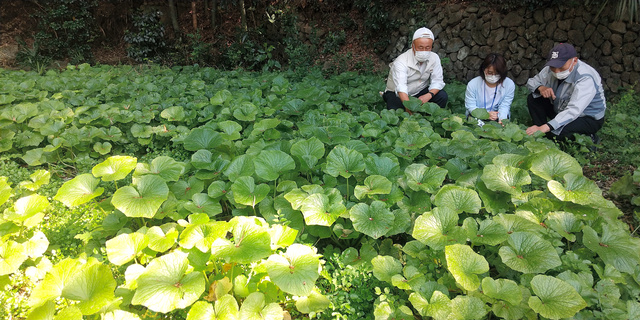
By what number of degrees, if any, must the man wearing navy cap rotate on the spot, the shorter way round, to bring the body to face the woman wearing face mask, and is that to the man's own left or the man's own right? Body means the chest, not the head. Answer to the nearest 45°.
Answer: approximately 45° to the man's own right

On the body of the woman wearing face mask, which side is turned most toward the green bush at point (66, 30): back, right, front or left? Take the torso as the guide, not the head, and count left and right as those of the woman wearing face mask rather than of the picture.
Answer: right

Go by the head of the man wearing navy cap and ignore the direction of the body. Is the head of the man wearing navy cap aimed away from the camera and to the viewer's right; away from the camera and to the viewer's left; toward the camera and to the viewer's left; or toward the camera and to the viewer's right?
toward the camera and to the viewer's left

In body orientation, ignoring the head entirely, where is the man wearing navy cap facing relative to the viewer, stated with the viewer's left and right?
facing the viewer and to the left of the viewer

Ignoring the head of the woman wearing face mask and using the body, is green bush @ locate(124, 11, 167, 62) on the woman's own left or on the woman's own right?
on the woman's own right

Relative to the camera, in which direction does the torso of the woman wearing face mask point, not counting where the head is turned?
toward the camera

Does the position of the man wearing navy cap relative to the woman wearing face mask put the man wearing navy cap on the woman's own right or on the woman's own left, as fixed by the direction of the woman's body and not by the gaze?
on the woman's own left

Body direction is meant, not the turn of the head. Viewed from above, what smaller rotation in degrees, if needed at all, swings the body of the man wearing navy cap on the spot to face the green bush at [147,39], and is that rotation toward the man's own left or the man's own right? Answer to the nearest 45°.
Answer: approximately 45° to the man's own right
